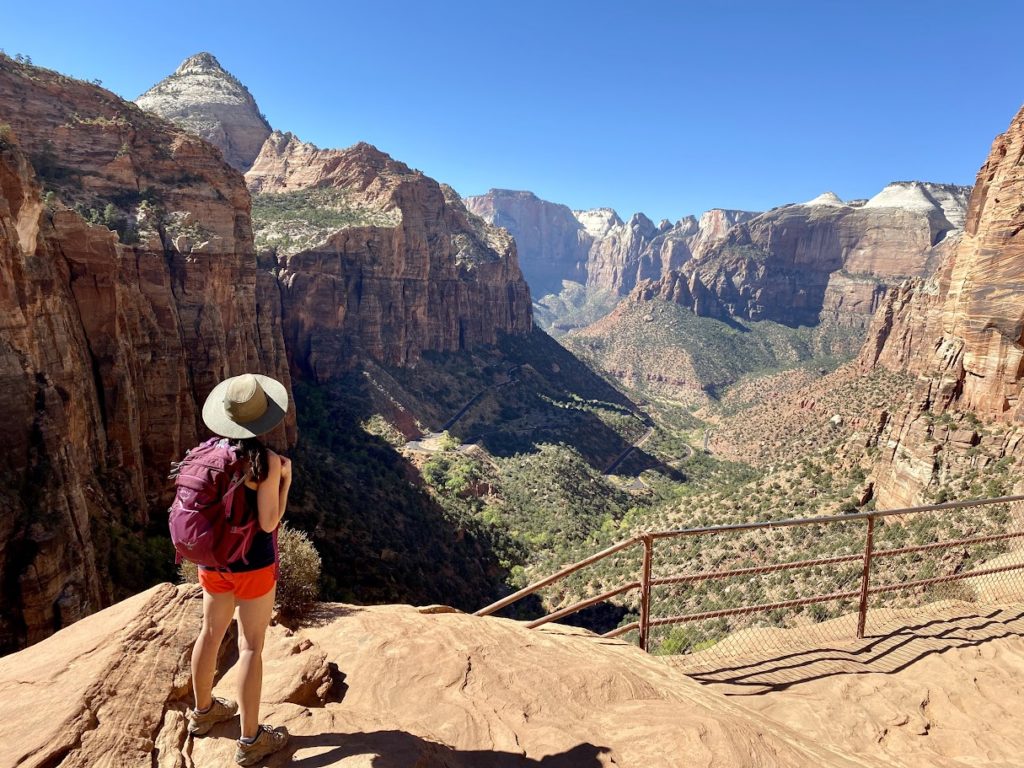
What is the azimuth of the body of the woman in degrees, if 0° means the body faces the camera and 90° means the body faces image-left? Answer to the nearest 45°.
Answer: approximately 225°

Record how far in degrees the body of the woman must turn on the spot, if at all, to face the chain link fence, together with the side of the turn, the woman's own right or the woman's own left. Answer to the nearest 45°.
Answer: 0° — they already face it
